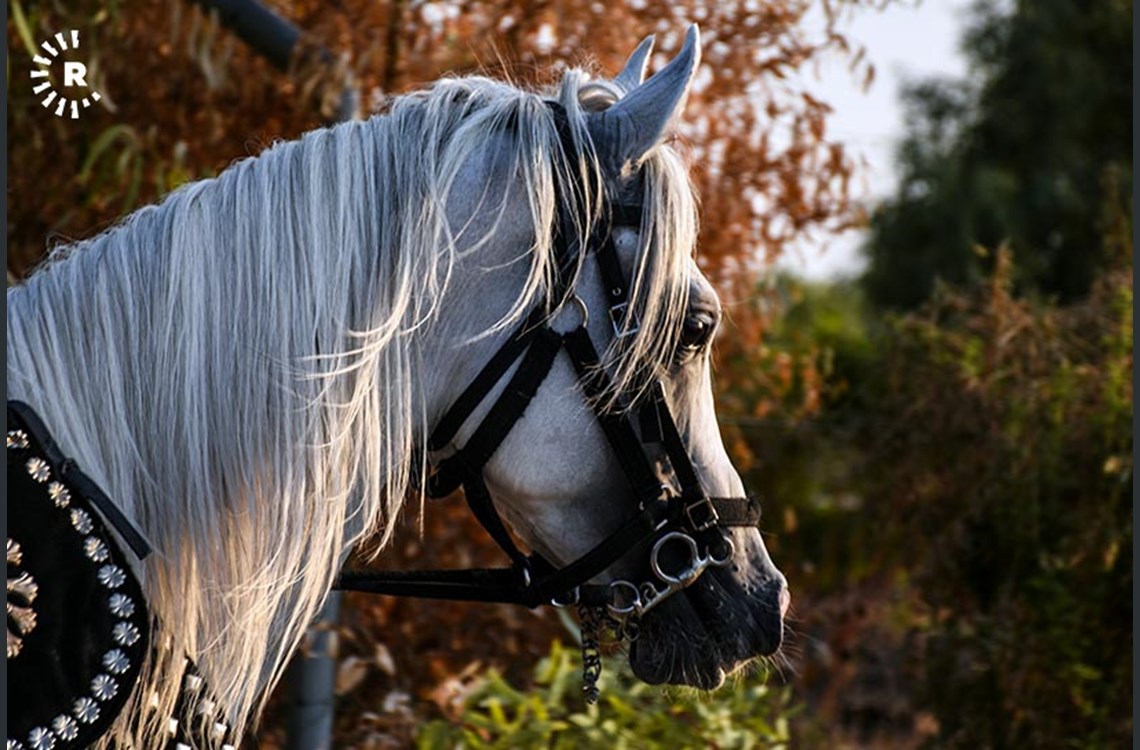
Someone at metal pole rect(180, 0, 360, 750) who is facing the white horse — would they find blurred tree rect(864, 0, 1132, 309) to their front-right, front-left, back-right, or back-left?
back-left

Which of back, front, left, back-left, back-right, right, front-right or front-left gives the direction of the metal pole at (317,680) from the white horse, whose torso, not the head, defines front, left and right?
left

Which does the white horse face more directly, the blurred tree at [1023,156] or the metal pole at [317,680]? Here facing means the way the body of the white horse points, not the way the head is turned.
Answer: the blurred tree

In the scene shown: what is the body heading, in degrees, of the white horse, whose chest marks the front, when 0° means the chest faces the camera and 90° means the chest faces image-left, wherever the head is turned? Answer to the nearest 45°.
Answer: approximately 270°

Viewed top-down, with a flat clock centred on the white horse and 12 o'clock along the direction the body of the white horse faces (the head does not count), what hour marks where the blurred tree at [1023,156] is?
The blurred tree is roughly at 10 o'clock from the white horse.
